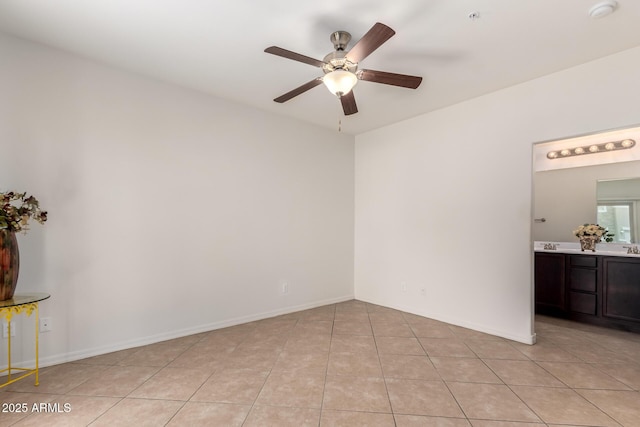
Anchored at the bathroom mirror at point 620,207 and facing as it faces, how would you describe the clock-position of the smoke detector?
The smoke detector is roughly at 12 o'clock from the bathroom mirror.

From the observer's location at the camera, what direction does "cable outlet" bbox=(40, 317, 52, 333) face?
facing the viewer

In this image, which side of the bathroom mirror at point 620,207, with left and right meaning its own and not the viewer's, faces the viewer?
front

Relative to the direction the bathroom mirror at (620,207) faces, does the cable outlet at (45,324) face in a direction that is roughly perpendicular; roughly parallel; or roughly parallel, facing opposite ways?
roughly perpendicular

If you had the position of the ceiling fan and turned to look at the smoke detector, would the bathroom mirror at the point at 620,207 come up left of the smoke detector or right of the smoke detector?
left
